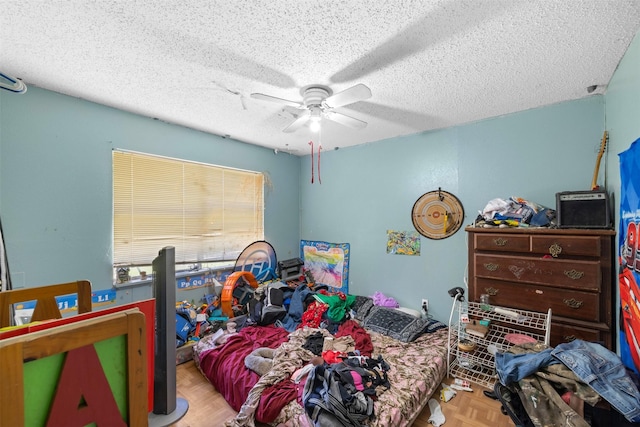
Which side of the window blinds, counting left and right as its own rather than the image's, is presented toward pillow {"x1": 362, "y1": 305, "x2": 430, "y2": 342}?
front

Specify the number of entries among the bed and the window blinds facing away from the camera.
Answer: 0

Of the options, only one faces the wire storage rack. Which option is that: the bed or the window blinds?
the window blinds

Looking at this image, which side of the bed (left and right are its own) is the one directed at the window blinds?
right

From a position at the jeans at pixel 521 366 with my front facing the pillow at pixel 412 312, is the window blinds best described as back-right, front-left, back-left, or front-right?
front-left

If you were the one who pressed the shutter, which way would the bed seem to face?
facing the viewer and to the left of the viewer

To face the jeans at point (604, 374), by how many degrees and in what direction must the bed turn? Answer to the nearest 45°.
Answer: approximately 90° to its left

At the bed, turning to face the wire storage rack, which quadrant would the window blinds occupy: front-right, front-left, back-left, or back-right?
back-left

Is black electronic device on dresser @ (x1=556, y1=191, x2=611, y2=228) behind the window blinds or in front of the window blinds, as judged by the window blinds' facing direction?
in front

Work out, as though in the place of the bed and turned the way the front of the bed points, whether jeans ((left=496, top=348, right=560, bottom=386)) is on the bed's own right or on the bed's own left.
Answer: on the bed's own left

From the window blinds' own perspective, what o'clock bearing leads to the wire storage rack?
The wire storage rack is roughly at 12 o'clock from the window blinds.

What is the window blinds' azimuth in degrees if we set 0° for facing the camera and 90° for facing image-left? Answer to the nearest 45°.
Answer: approximately 315°

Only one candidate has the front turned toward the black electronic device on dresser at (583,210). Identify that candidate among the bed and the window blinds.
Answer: the window blinds
